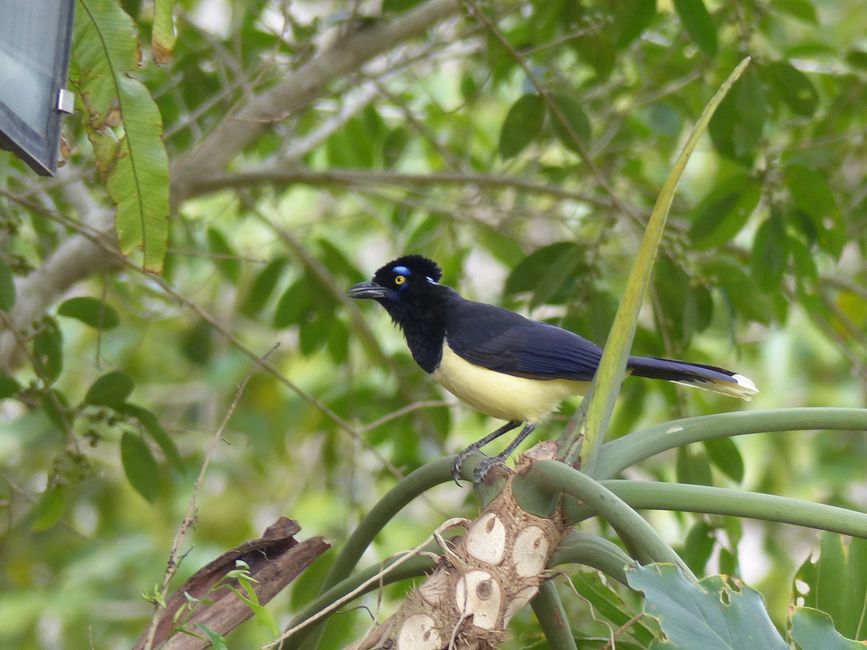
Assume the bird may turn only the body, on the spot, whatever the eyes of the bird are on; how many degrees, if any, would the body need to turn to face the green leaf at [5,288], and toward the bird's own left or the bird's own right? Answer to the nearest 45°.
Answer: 0° — it already faces it

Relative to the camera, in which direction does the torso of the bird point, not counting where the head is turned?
to the viewer's left

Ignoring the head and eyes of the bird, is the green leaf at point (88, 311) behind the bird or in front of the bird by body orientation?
in front

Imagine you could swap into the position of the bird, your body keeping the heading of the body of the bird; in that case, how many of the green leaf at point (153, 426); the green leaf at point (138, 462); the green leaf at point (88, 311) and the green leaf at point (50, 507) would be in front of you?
4

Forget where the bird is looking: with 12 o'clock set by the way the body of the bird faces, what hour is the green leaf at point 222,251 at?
The green leaf is roughly at 1 o'clock from the bird.

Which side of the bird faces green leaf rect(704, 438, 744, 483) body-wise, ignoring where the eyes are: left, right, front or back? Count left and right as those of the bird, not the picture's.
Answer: back

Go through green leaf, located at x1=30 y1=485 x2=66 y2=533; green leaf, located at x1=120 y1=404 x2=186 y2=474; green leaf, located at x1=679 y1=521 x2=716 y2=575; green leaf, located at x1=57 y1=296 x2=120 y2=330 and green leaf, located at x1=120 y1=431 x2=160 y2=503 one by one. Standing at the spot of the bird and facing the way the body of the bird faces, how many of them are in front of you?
4
